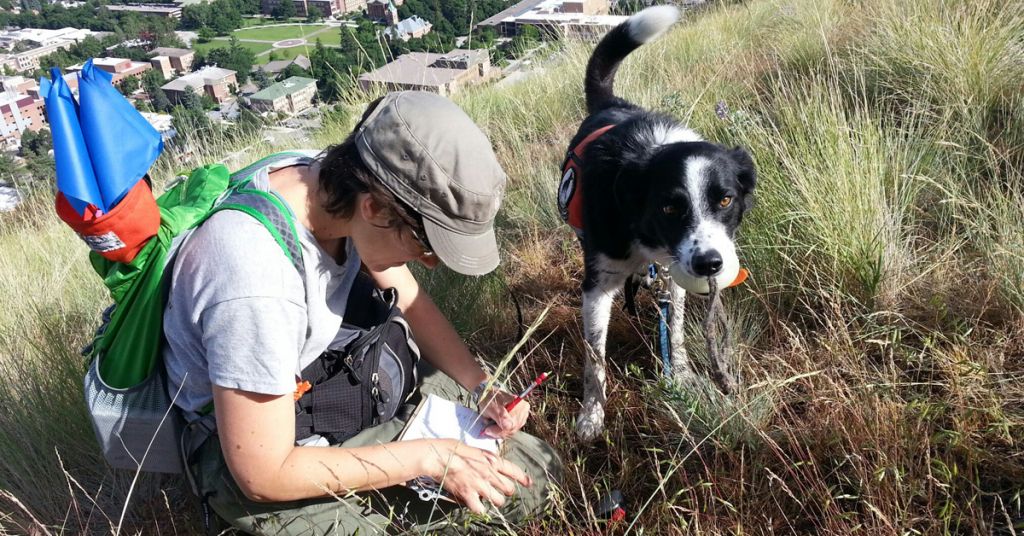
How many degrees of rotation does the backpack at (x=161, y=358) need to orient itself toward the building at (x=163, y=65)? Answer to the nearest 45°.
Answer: approximately 90° to its right

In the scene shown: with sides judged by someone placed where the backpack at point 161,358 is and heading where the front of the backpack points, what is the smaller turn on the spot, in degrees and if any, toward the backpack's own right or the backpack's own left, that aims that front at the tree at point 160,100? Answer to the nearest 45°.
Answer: approximately 90° to the backpack's own right

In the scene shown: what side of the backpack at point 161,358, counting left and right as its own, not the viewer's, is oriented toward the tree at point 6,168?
right

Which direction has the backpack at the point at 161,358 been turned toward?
to the viewer's left

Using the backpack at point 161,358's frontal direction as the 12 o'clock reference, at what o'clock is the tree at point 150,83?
The tree is roughly at 3 o'clock from the backpack.

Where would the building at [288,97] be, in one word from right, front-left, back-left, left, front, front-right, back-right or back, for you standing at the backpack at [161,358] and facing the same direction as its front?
right

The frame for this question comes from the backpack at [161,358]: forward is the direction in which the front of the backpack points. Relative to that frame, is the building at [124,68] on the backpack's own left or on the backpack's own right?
on the backpack's own right

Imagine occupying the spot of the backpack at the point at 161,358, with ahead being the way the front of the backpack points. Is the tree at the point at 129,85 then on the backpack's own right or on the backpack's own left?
on the backpack's own right

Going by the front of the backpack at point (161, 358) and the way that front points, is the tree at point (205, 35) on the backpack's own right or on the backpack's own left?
on the backpack's own right

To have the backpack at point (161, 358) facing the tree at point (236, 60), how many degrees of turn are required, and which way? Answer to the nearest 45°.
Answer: approximately 90° to its right

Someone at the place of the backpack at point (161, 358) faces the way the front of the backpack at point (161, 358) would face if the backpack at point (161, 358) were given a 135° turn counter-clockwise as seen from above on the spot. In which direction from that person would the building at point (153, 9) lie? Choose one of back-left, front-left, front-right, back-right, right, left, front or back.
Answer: back-left
